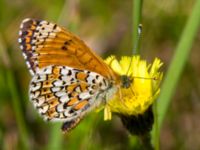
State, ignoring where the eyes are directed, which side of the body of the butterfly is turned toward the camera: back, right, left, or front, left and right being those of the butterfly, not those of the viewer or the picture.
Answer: right

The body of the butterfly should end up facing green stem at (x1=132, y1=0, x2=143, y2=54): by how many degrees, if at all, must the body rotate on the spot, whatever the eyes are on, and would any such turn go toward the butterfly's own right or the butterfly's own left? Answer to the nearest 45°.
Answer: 0° — it already faces it

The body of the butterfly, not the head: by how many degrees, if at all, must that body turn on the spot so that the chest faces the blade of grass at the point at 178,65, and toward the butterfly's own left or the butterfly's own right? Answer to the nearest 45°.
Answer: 0° — it already faces it
